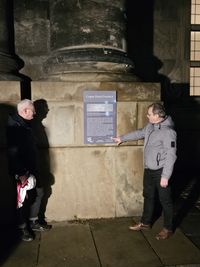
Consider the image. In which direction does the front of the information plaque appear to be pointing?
toward the camera

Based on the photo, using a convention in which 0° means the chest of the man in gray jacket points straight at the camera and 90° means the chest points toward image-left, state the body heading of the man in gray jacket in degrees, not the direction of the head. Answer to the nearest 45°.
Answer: approximately 45°

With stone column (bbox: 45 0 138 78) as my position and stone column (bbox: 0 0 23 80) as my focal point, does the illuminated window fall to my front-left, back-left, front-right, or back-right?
back-right

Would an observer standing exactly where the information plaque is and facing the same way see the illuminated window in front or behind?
behind

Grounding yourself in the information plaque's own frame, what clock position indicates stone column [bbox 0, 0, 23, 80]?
The stone column is roughly at 4 o'clock from the information plaque.

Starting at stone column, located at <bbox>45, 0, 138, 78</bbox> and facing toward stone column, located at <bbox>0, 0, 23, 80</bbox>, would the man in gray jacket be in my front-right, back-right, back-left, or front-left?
back-left

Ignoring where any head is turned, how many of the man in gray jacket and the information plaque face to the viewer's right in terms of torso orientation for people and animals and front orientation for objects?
0

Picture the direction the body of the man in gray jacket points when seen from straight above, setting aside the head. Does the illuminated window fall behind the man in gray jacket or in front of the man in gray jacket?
behind

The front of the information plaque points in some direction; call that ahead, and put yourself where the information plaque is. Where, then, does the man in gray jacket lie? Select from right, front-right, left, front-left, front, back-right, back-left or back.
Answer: front-left
